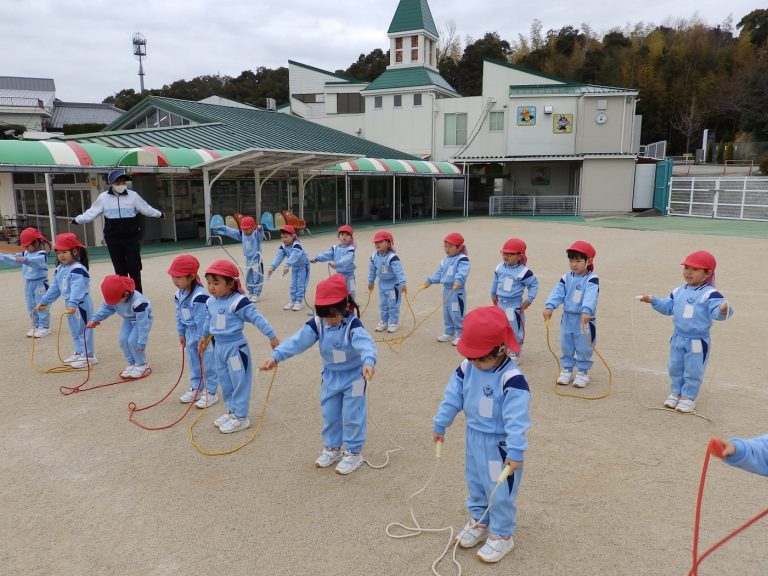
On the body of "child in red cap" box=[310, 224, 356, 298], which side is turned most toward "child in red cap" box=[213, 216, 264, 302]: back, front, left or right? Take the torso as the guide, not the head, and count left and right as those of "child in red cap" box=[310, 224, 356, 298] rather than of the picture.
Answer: right

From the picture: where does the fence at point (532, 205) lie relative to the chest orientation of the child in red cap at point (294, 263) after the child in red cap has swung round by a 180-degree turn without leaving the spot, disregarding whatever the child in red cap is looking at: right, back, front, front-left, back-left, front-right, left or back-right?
front

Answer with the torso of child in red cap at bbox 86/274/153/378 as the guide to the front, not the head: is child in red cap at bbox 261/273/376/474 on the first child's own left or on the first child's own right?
on the first child's own left

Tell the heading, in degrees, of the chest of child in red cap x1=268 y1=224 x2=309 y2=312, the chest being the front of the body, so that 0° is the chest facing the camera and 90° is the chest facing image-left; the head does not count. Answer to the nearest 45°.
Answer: approximately 45°

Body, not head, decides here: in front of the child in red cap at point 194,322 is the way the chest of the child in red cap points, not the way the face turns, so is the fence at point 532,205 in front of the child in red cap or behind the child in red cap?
behind

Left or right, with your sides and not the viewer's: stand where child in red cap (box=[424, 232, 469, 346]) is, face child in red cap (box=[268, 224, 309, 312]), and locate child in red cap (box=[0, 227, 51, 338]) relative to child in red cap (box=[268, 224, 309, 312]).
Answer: left

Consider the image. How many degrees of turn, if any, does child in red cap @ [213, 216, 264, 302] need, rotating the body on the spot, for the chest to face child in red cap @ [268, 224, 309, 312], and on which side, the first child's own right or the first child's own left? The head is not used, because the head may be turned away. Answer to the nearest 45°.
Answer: approximately 45° to the first child's own left
